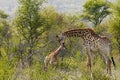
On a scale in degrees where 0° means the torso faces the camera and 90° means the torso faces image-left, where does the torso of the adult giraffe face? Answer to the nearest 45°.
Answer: approximately 90°

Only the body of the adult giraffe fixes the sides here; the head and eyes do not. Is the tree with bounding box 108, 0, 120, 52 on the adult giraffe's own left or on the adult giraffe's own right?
on the adult giraffe's own right

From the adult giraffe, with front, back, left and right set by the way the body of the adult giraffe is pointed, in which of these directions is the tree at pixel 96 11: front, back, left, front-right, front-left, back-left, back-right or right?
right
